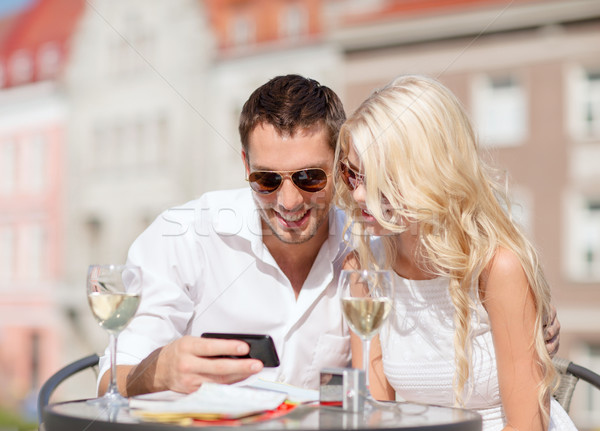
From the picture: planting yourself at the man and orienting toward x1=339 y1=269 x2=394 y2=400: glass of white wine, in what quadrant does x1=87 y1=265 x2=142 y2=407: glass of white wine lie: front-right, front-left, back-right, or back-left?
front-right

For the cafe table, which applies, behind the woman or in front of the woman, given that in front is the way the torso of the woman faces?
in front

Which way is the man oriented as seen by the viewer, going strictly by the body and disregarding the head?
toward the camera

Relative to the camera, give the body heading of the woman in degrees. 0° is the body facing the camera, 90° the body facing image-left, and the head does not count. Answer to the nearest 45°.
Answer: approximately 45°

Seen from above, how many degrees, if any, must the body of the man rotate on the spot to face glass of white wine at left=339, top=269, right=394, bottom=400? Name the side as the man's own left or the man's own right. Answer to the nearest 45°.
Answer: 0° — they already face it

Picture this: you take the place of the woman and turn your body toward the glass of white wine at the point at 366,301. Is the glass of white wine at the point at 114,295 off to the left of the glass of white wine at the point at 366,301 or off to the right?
right

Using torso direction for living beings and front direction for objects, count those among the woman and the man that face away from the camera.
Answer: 0

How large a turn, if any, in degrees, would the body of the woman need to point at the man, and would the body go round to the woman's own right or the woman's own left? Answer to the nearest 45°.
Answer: approximately 90° to the woman's own right

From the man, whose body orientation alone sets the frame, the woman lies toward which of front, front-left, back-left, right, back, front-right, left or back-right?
front-left

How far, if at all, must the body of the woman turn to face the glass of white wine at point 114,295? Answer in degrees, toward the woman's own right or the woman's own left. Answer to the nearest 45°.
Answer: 0° — they already face it

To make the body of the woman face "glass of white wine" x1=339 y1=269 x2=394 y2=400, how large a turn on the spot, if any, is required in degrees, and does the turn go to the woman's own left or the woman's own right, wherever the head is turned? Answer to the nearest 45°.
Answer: approximately 45° to the woman's own left
